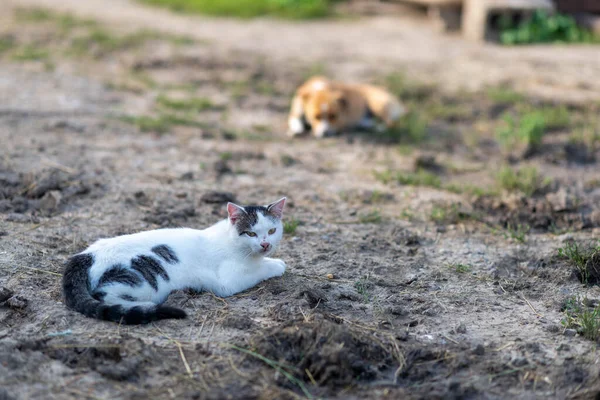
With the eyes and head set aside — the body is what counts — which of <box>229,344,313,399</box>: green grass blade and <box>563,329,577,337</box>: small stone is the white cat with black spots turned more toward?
the small stone

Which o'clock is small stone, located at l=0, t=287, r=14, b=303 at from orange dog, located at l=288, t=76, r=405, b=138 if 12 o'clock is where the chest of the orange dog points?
The small stone is roughly at 11 o'clock from the orange dog.

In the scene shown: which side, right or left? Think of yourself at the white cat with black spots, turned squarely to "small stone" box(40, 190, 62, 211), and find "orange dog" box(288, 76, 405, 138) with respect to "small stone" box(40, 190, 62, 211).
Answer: right

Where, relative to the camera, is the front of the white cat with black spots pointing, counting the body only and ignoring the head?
to the viewer's right

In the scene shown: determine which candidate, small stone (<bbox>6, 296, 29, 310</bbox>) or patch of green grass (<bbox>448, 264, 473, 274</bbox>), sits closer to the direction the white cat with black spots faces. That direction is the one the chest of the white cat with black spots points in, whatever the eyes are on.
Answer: the patch of green grass

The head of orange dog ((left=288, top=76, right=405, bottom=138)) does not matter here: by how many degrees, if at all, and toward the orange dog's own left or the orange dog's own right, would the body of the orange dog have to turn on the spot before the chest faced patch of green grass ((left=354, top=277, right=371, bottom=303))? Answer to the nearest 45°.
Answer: approximately 45° to the orange dog's own left

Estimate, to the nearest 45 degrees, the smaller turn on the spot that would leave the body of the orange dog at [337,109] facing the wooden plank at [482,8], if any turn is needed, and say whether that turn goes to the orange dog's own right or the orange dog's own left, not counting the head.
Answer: approximately 180°

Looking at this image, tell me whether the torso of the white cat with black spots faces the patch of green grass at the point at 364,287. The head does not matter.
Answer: yes

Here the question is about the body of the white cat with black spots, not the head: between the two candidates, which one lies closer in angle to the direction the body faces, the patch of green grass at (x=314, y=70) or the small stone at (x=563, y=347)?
the small stone

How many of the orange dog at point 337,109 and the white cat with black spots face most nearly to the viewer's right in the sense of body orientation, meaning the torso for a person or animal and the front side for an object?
1

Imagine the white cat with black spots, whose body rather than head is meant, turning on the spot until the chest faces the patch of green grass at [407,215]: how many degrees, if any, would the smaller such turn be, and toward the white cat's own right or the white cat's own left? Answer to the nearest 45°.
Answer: approximately 45° to the white cat's own left

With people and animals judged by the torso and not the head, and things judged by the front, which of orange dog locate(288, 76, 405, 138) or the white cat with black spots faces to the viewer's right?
the white cat with black spots

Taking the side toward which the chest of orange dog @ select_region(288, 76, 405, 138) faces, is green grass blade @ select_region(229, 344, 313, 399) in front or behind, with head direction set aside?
in front

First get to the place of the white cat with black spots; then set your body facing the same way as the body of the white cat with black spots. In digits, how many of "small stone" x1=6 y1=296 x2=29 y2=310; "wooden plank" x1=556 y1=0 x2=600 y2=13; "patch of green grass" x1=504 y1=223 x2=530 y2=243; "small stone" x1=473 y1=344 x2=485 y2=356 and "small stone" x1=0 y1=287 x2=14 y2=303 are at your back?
2
